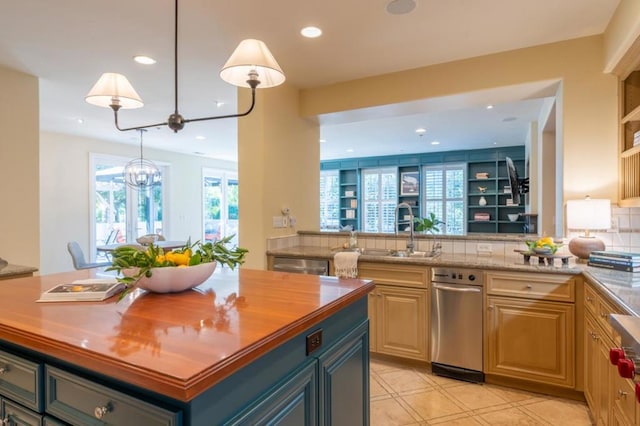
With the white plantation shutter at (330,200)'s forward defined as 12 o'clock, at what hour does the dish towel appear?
The dish towel is roughly at 12 o'clock from the white plantation shutter.

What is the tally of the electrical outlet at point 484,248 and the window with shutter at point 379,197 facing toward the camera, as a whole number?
2

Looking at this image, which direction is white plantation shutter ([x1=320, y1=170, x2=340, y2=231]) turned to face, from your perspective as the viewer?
facing the viewer

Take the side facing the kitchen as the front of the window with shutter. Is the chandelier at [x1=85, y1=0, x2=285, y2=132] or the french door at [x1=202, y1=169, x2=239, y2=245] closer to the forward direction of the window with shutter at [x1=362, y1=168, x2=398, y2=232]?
the chandelier

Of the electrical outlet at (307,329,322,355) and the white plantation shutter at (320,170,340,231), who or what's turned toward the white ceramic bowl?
the white plantation shutter

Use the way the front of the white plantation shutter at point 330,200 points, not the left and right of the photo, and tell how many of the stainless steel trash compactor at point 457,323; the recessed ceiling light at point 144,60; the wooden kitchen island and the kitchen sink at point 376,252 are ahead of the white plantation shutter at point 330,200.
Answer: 4

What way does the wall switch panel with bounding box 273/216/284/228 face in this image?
toward the camera

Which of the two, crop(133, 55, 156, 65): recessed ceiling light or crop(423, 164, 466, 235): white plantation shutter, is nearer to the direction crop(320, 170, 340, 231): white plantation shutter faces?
the recessed ceiling light

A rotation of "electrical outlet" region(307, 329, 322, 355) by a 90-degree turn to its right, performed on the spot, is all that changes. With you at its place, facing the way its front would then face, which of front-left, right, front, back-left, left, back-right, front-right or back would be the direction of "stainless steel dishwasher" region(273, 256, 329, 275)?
back-right

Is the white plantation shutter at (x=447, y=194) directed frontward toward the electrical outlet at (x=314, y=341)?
yes

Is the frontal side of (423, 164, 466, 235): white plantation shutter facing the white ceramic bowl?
yes

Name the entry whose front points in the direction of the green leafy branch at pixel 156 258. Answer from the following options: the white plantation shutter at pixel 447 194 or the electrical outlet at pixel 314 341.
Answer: the white plantation shutter

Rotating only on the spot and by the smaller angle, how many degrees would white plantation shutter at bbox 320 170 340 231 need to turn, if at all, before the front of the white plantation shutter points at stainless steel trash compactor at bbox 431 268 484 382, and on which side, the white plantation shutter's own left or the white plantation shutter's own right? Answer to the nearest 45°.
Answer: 0° — it already faces it

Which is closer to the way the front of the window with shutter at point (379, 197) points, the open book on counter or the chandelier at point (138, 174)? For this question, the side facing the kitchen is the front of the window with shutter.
the open book on counter
